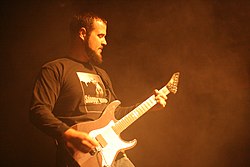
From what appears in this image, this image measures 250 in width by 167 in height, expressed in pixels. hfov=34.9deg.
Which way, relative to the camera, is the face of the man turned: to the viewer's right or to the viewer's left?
to the viewer's right

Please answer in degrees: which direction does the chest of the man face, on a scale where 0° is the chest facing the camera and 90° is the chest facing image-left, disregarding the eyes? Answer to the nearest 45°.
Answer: approximately 315°
